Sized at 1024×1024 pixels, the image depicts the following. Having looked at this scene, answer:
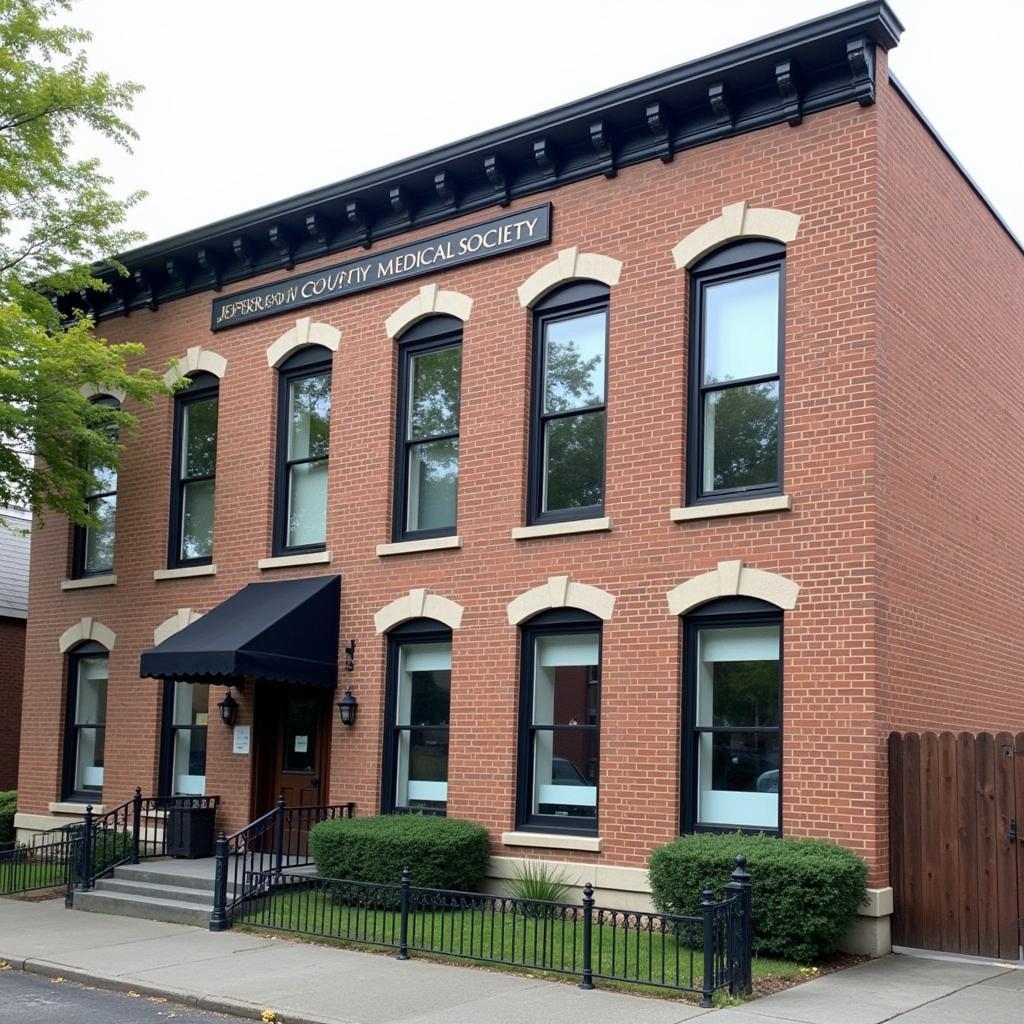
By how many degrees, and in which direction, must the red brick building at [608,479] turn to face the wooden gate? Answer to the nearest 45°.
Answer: approximately 90° to its left

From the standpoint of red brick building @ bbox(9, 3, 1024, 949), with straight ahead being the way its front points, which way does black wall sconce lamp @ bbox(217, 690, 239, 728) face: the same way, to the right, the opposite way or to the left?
the same way

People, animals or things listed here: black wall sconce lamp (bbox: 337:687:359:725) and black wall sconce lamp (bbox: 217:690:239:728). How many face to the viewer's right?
0

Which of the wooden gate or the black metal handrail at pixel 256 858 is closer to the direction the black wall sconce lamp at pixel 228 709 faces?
the black metal handrail

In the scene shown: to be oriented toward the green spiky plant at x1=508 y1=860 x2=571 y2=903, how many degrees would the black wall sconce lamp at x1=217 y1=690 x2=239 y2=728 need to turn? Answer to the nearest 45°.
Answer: approximately 90° to its left

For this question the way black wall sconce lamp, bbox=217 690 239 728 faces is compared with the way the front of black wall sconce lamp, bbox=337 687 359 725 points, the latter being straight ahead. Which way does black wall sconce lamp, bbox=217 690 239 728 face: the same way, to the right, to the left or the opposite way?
the same way

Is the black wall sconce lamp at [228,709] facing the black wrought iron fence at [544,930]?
no

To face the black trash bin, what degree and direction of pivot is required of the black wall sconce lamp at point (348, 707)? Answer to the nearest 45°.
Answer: approximately 90° to its right

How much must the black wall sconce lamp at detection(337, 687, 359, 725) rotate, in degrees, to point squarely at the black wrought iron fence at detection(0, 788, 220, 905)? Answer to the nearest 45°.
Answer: approximately 90° to its right

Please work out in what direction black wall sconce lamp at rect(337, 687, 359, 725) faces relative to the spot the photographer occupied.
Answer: facing the viewer and to the left of the viewer

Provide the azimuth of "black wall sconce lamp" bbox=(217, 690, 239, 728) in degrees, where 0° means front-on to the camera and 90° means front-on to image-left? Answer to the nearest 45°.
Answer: approximately 45°
